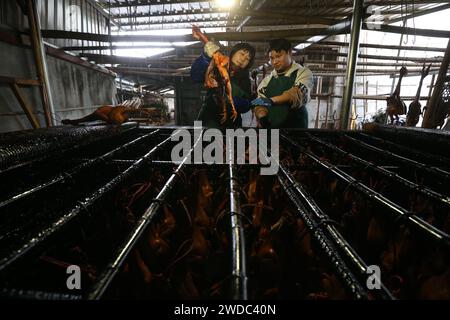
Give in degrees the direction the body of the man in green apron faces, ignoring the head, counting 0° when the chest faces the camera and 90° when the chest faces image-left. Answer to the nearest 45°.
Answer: approximately 45°

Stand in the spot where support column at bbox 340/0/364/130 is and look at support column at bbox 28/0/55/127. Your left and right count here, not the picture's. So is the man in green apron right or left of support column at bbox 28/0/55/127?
left

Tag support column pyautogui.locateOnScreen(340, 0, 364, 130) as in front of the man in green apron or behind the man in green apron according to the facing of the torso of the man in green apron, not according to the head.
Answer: behind

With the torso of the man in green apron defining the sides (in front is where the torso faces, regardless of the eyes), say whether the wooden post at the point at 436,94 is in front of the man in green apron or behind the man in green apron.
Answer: behind

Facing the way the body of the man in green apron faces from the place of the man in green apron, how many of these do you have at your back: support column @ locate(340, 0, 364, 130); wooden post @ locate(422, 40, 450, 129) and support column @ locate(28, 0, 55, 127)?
2

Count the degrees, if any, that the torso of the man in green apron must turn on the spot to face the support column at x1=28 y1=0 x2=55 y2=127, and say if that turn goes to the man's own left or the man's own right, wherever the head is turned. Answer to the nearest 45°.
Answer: approximately 45° to the man's own right
